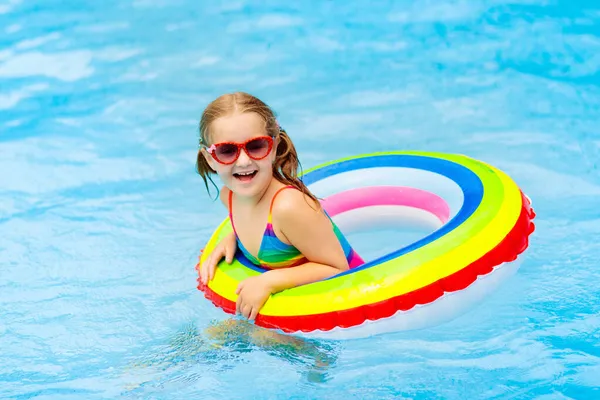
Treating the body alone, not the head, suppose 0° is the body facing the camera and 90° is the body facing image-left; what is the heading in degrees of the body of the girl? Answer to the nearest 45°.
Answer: approximately 45°
